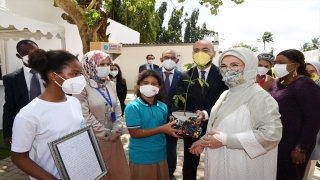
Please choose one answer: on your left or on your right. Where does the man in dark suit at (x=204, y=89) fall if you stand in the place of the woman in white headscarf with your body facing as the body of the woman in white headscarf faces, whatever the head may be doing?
on your right

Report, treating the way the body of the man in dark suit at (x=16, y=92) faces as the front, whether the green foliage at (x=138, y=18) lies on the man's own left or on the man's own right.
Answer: on the man's own left

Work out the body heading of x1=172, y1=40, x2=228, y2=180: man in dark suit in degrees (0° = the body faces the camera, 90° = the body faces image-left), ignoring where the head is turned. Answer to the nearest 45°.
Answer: approximately 0°

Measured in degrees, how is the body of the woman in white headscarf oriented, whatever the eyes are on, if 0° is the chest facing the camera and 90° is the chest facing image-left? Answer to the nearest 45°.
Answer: approximately 45°

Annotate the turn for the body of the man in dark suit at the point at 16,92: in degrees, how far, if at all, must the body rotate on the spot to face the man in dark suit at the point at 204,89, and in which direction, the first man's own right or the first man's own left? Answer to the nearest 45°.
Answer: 0° — they already face them

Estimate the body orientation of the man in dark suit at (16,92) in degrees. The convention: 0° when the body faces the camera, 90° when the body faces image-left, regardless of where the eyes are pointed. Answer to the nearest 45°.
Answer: approximately 315°
